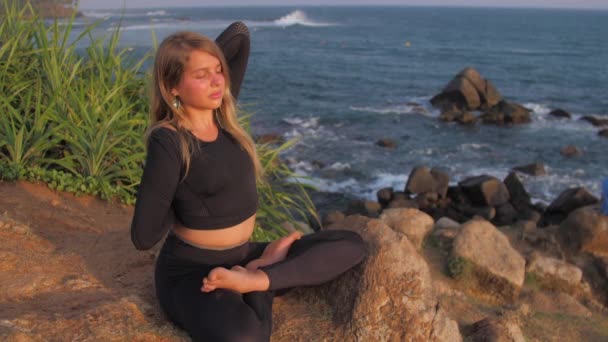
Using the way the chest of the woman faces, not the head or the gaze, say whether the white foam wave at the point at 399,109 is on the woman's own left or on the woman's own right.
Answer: on the woman's own left

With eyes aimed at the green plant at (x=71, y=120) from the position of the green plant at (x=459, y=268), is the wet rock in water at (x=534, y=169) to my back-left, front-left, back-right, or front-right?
back-right

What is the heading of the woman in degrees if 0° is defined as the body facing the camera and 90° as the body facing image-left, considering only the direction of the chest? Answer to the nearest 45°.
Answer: approximately 315°

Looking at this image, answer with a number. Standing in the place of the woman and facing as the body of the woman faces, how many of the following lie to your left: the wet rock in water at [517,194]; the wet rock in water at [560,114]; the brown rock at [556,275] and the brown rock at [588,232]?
4

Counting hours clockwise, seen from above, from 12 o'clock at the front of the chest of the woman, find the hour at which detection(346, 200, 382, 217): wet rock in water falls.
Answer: The wet rock in water is roughly at 8 o'clock from the woman.

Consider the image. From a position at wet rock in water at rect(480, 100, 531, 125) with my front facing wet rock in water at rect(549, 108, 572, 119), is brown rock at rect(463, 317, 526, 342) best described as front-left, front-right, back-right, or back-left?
back-right

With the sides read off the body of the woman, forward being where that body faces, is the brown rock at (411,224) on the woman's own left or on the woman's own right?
on the woman's own left

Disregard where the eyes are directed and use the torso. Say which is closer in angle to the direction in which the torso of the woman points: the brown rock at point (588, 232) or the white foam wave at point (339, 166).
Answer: the brown rock

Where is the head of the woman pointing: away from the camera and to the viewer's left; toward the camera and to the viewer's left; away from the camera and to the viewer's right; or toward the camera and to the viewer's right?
toward the camera and to the viewer's right

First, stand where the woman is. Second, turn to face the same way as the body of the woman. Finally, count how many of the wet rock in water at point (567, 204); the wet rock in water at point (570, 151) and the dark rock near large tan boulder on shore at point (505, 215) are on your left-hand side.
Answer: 3

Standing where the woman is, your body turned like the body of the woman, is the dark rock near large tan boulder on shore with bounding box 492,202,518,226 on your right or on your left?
on your left

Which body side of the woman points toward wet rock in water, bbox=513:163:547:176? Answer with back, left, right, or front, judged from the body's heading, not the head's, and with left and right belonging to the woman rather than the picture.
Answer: left

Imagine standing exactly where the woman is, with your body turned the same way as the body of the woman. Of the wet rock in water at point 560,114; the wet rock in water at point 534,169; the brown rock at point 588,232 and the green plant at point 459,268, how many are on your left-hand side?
4

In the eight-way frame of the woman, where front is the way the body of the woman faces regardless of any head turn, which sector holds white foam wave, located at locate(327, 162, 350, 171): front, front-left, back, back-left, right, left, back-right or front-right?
back-left

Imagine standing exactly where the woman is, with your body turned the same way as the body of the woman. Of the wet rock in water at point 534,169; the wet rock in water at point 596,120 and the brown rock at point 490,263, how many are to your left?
3

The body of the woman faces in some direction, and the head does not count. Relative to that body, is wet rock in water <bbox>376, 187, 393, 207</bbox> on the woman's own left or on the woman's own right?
on the woman's own left
